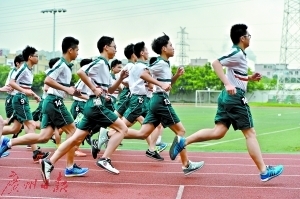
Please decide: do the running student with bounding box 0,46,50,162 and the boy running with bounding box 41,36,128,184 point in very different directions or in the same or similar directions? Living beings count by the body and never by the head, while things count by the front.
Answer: same or similar directions

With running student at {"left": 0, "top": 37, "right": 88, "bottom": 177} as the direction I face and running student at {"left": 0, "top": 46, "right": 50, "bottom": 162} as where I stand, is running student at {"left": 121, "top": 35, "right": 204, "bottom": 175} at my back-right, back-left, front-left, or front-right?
front-left

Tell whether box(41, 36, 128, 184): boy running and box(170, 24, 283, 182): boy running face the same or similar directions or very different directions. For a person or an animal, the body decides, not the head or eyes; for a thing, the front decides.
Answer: same or similar directions

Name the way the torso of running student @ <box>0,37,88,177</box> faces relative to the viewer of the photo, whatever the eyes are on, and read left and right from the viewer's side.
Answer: facing to the right of the viewer

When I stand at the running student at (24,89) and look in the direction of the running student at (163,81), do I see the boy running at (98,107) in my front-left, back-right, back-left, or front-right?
front-right

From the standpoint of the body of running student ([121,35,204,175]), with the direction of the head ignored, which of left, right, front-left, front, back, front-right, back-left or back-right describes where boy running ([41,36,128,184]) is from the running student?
back-right

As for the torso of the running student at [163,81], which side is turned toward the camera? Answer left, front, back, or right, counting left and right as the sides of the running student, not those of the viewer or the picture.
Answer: right

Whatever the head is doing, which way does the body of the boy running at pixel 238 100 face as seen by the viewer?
to the viewer's right

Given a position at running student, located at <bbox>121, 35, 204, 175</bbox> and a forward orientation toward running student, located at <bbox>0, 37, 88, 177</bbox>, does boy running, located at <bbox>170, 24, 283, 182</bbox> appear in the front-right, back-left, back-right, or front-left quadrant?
back-left

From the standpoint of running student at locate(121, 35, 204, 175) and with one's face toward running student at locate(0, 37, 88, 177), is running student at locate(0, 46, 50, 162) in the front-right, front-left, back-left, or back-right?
front-right

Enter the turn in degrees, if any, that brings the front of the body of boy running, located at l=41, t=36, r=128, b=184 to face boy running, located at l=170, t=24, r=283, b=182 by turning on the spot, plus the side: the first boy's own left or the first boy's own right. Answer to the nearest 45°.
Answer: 0° — they already face them

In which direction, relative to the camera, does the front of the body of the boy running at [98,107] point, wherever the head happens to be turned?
to the viewer's right
